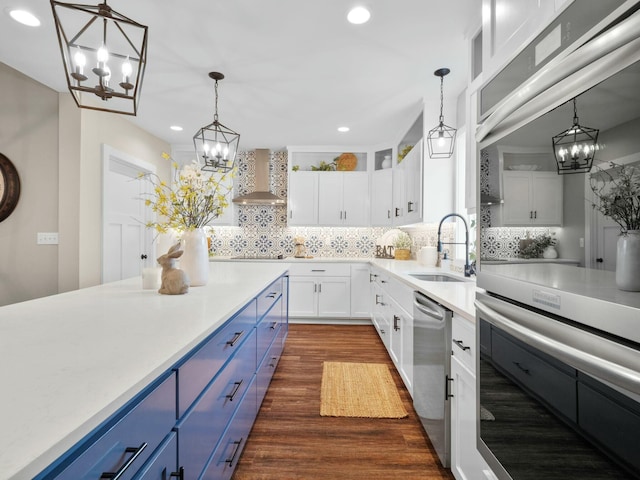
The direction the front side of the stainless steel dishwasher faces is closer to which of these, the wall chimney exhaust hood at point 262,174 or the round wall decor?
the round wall decor

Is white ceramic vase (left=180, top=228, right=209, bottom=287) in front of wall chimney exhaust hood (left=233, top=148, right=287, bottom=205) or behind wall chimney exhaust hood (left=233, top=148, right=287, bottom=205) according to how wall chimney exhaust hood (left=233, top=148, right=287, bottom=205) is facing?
in front

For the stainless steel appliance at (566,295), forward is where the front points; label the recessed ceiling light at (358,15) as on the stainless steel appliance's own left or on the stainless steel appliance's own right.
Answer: on the stainless steel appliance's own right

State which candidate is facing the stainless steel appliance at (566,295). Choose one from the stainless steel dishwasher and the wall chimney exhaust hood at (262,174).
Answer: the wall chimney exhaust hood

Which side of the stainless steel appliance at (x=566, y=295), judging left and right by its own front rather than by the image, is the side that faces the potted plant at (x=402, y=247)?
right

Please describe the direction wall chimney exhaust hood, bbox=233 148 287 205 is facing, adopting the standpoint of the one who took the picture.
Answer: facing the viewer

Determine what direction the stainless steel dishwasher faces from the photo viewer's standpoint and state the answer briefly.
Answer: facing to the left of the viewer

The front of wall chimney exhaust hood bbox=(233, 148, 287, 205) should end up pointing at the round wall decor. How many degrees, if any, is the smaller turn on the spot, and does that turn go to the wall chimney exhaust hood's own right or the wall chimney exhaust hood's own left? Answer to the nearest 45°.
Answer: approximately 45° to the wall chimney exhaust hood's own right

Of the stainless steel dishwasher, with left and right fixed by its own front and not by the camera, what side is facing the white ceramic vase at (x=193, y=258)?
front

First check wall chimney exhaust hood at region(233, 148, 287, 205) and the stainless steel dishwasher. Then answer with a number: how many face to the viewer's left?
1

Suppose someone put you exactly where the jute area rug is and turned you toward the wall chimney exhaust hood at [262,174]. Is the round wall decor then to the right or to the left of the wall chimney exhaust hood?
left

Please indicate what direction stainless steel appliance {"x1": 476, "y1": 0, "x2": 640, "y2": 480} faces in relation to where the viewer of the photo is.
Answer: facing the viewer and to the left of the viewer

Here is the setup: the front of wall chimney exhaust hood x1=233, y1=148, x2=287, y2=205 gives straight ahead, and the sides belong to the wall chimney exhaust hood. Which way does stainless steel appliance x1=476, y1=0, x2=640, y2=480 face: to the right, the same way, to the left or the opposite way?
to the right

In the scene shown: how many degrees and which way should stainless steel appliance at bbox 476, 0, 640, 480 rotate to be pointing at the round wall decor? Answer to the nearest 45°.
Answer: approximately 45° to its right

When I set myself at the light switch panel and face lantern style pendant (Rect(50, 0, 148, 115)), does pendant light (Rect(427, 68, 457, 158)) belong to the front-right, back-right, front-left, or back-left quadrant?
front-left
